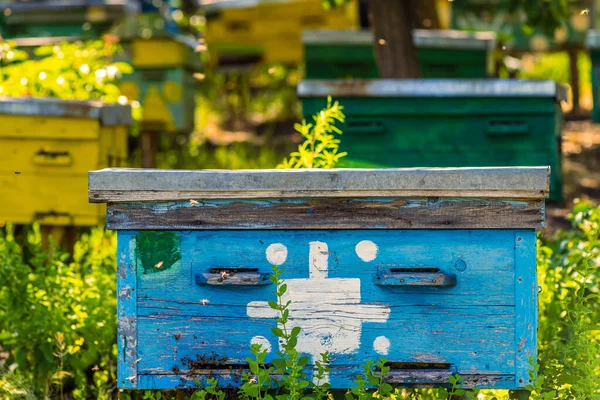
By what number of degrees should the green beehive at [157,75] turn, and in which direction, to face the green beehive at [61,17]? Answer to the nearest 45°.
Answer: approximately 135° to its right

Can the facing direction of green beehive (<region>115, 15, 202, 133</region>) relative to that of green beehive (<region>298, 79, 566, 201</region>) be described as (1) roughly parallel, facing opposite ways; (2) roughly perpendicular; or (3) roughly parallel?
roughly parallel

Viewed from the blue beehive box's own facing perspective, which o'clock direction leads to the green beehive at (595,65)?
The green beehive is roughly at 7 o'clock from the blue beehive box.

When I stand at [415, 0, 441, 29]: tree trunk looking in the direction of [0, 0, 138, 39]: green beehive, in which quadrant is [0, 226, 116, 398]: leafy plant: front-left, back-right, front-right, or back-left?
front-left

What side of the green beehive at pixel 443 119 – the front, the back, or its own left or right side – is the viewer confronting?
front

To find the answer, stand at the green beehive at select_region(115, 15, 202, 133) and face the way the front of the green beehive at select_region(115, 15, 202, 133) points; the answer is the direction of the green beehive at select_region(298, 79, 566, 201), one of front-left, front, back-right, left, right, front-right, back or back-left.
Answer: front-left

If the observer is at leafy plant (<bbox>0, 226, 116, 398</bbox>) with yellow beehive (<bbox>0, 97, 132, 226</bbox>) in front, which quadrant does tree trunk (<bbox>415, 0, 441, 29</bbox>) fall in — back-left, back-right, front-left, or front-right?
front-right

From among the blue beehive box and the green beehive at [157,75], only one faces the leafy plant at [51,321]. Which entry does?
the green beehive

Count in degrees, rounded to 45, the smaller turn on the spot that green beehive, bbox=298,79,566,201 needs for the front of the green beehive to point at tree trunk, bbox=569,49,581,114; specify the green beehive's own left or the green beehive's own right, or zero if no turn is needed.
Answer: approximately 180°

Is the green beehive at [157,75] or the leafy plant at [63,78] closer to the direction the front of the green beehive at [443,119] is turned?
the leafy plant

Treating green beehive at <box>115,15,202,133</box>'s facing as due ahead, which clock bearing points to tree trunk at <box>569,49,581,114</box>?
The tree trunk is roughly at 8 o'clock from the green beehive.

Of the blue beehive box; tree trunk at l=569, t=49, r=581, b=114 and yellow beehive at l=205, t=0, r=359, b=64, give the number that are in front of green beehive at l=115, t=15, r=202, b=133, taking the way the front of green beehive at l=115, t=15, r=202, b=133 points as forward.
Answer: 1
